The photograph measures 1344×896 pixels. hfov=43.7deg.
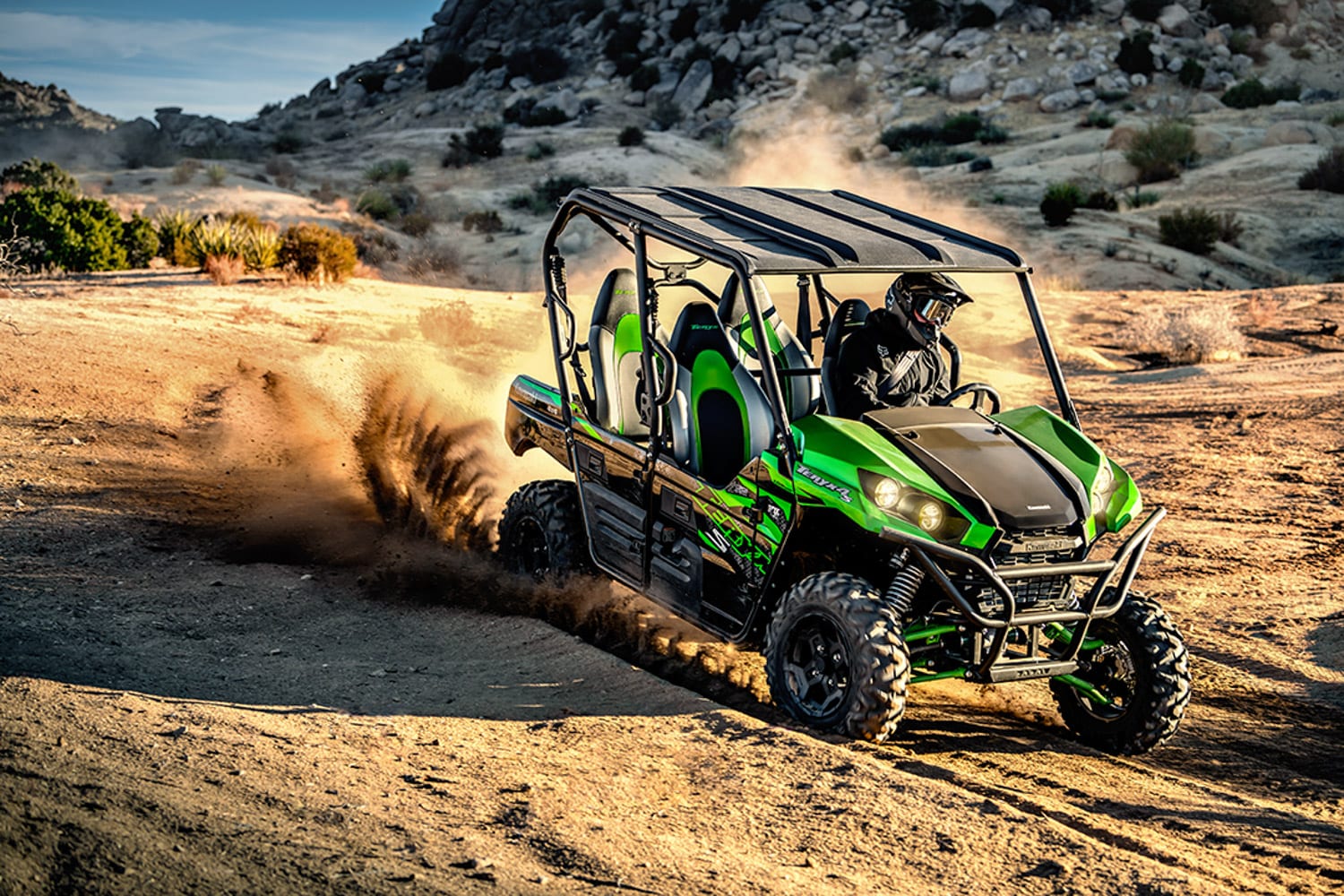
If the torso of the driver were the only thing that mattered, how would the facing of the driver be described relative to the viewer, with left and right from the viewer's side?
facing the viewer and to the right of the viewer

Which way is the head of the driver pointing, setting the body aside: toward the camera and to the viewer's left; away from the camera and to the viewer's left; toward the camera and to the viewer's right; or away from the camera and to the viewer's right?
toward the camera and to the viewer's right

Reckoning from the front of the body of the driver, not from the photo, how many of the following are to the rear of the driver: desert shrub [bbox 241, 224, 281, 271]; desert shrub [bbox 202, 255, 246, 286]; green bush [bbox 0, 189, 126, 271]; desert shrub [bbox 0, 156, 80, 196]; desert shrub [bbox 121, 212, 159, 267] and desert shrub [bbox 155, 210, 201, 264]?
6

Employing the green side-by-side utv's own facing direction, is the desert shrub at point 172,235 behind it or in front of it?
behind

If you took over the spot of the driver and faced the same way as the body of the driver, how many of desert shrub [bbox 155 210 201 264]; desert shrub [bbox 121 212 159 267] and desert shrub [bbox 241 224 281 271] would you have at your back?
3

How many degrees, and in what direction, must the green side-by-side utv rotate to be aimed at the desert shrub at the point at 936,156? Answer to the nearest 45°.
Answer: approximately 135° to its left

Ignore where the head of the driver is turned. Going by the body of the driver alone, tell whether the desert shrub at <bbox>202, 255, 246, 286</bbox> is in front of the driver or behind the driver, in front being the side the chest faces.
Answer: behind

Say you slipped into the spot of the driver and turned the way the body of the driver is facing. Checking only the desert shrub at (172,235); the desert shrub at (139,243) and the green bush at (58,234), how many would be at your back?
3

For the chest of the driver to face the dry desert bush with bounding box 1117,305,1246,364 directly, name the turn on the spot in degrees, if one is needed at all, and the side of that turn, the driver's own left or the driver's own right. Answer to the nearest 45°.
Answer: approximately 135° to the driver's own left

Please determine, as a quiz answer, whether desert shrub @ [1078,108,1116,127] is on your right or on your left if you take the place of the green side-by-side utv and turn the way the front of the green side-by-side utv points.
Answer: on your left

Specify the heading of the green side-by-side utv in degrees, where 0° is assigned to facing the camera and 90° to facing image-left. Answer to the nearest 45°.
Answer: approximately 315°

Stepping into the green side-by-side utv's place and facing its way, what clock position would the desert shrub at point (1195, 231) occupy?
The desert shrub is roughly at 8 o'clock from the green side-by-side utv.

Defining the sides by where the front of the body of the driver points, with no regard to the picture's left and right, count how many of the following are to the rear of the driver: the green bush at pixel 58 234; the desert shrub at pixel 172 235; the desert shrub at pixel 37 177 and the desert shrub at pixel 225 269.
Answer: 4
